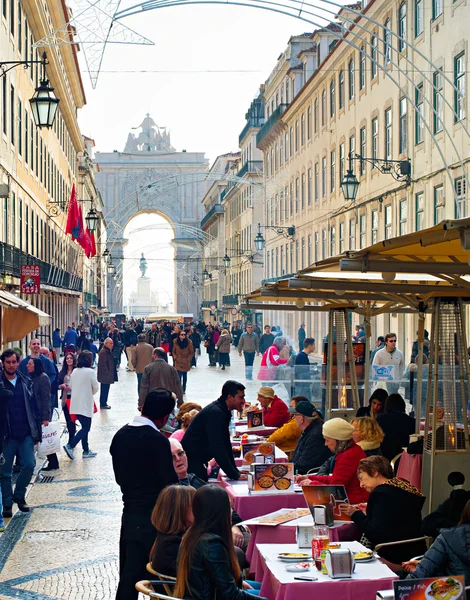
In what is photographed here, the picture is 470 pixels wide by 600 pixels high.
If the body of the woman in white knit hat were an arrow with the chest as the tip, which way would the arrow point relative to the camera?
to the viewer's left

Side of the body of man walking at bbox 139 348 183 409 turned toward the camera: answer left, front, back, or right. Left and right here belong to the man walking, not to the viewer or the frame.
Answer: back

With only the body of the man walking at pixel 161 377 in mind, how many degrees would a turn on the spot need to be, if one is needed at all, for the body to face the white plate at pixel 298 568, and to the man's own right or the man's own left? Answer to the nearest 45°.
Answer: approximately 180°

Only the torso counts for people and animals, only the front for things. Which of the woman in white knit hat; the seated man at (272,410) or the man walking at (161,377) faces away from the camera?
the man walking

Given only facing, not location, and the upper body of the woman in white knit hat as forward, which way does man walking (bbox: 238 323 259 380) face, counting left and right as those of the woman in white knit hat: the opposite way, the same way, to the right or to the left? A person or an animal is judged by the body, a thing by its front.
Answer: to the left

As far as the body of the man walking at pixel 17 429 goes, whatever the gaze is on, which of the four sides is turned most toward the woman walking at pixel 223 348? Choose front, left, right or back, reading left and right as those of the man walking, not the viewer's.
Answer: back

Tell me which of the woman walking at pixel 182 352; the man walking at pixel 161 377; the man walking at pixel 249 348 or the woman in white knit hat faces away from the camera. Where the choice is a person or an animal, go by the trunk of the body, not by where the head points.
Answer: the man walking at pixel 161 377

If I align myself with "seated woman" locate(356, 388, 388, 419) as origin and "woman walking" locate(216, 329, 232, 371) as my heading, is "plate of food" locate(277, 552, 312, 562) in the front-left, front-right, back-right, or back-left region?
back-left

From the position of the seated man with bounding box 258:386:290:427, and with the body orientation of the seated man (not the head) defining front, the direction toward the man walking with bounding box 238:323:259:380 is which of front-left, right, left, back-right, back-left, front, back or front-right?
right

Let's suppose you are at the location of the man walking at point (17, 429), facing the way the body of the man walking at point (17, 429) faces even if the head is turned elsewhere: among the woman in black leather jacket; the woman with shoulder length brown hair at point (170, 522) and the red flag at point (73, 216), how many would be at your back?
1

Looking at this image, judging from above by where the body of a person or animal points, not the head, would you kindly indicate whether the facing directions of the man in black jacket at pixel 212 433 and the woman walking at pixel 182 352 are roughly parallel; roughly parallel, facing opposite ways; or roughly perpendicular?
roughly perpendicular

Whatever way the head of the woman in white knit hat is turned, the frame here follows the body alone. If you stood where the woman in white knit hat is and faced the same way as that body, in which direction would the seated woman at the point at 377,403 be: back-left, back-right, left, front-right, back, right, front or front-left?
right
